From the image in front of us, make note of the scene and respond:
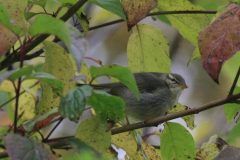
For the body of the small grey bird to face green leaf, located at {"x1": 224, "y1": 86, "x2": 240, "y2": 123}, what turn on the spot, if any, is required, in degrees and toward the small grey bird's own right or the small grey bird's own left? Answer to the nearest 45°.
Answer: approximately 45° to the small grey bird's own right

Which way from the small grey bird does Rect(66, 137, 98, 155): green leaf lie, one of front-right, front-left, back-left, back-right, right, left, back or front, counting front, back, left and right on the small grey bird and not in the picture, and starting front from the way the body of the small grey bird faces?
right

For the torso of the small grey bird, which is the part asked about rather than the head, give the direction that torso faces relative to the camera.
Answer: to the viewer's right
